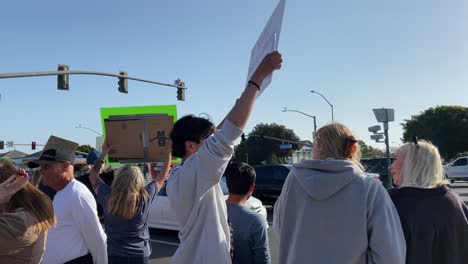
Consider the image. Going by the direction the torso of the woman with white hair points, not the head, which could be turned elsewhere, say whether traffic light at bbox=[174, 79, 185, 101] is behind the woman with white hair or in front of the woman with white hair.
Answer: in front

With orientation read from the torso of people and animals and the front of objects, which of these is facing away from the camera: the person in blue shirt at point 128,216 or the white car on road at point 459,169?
the person in blue shirt

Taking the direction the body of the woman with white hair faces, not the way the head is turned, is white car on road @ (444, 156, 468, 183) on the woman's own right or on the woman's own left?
on the woman's own right

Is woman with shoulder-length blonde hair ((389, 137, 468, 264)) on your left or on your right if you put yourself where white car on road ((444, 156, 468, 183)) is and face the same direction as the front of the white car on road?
on your left

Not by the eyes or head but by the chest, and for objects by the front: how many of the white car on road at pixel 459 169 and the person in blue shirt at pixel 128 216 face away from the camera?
1

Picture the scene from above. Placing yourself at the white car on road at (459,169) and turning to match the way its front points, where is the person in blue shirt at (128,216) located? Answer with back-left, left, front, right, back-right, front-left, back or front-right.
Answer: left

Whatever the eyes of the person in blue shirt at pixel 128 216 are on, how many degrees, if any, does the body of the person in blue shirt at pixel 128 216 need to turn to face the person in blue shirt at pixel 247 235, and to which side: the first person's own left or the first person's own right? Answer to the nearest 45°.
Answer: approximately 135° to the first person's own right

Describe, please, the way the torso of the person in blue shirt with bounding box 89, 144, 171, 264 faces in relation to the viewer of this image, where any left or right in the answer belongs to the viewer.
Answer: facing away from the viewer

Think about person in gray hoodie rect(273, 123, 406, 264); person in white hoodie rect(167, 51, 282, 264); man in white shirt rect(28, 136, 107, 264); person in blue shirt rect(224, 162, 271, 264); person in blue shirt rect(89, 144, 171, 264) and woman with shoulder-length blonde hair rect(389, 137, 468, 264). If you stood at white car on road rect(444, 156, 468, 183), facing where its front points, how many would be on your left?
6

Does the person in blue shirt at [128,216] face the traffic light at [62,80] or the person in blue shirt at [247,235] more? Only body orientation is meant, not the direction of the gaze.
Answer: the traffic light

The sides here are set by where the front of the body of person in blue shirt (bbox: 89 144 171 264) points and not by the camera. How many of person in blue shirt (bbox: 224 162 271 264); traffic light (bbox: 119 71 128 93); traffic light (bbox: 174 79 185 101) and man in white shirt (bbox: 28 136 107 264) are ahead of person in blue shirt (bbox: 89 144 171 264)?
2

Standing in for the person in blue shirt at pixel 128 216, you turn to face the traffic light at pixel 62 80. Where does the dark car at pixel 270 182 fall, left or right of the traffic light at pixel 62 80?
right

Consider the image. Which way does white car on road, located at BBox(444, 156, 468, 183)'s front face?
to the viewer's left

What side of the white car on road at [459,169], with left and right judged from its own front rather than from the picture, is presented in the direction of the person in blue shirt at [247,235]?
left

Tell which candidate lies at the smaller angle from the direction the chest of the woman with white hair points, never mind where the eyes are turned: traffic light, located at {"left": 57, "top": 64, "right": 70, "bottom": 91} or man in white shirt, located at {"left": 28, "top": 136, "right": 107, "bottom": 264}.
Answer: the traffic light
